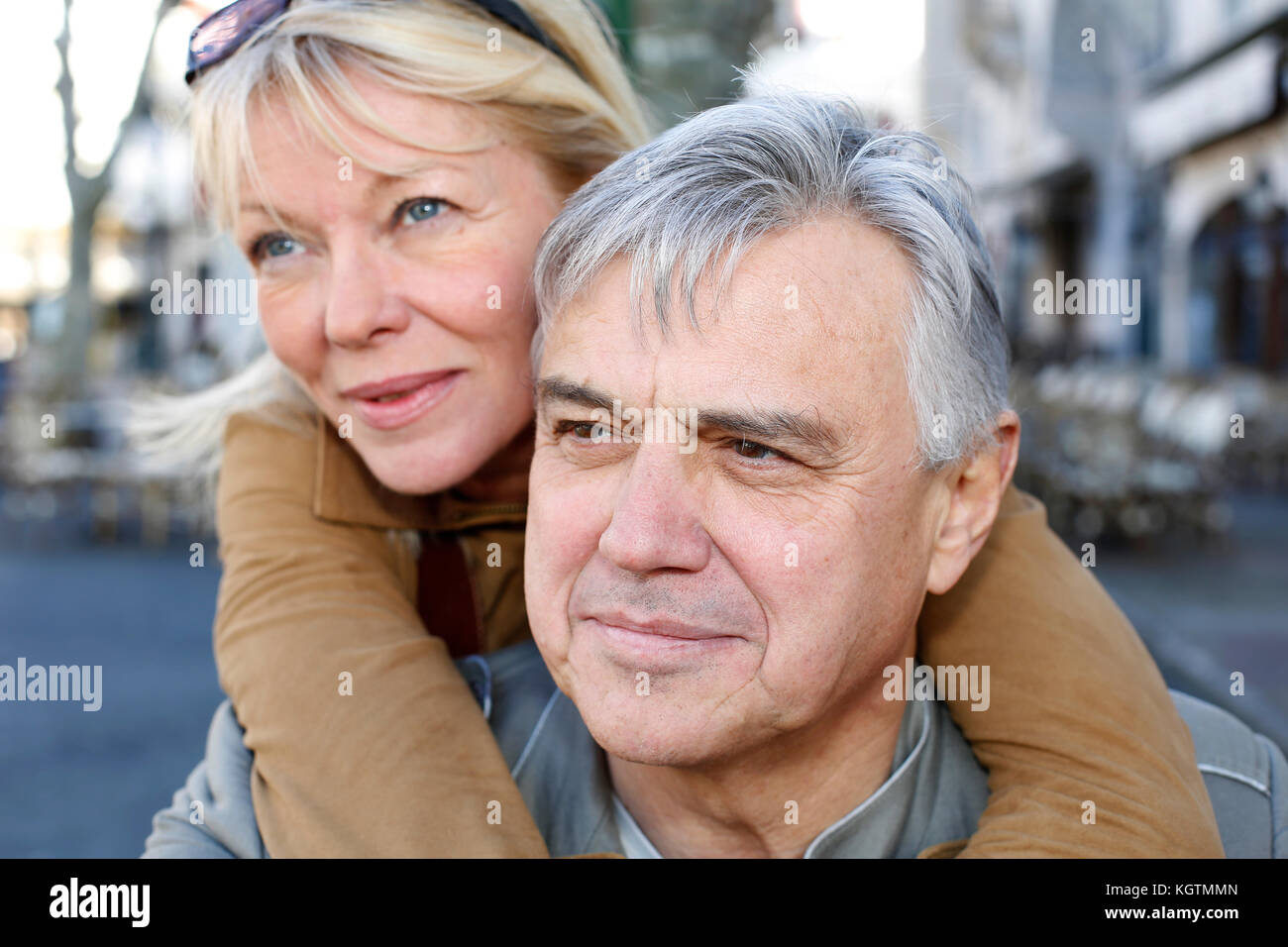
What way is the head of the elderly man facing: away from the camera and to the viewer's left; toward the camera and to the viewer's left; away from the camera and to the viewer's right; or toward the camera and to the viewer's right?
toward the camera and to the viewer's left

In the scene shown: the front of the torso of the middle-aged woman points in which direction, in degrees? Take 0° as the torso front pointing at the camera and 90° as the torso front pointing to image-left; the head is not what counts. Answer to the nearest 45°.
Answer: approximately 0°

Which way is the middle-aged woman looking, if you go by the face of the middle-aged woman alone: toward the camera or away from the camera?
toward the camera

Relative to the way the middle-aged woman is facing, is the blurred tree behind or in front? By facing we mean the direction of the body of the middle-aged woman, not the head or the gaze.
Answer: behind
